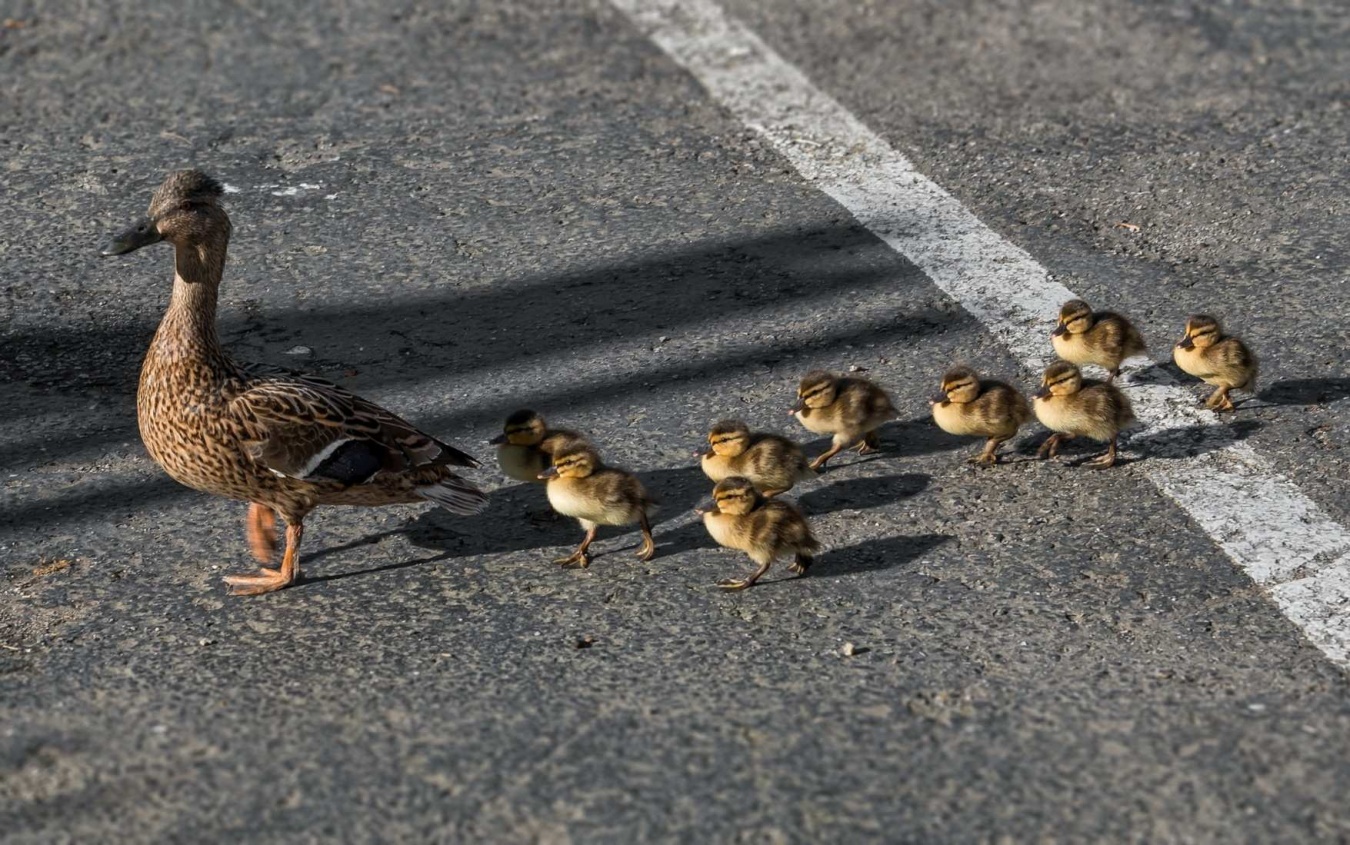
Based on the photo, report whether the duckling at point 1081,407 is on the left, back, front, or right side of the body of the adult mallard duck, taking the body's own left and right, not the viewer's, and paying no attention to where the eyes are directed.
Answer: back

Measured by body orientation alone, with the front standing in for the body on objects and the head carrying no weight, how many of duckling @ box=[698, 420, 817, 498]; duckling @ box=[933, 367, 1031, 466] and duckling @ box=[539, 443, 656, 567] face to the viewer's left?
3

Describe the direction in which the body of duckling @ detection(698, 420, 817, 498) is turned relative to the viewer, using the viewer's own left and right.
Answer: facing to the left of the viewer

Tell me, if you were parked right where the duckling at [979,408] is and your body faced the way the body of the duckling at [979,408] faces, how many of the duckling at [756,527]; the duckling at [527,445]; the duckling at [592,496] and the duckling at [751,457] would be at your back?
0

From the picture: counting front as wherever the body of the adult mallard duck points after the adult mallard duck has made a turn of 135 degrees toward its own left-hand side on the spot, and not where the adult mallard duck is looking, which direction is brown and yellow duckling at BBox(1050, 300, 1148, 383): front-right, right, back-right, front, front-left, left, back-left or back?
front-left

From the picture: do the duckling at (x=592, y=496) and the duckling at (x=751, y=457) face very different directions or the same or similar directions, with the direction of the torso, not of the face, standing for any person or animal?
same or similar directions

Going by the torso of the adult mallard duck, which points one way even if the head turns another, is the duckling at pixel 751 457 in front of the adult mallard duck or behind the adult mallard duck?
behind

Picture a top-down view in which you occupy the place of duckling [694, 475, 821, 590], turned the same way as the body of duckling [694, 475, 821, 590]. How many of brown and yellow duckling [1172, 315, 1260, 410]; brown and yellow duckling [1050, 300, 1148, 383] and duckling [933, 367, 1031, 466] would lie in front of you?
0

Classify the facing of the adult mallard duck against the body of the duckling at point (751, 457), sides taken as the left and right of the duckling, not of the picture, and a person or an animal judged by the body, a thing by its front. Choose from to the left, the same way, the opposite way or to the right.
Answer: the same way

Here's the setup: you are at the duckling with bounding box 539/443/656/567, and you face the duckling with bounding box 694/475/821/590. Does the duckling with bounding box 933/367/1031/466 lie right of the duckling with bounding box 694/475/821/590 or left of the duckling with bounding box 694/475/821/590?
left

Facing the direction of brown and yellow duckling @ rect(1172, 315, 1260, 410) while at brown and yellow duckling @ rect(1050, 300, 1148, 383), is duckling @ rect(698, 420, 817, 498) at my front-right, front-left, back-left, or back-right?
back-right

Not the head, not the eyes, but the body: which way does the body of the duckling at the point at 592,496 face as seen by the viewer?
to the viewer's left

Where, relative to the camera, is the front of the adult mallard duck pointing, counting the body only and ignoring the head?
to the viewer's left

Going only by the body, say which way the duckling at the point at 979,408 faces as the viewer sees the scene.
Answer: to the viewer's left

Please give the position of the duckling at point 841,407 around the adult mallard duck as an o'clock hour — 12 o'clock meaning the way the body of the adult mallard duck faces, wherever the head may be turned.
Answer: The duckling is roughly at 6 o'clock from the adult mallard duck.

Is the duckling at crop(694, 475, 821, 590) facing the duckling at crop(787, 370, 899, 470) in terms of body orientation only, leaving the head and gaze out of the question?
no

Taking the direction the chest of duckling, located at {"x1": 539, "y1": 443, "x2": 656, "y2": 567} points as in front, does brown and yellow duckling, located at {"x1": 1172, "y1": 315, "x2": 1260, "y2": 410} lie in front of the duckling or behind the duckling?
behind

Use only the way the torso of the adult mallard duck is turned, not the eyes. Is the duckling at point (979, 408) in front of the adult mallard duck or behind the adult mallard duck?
behind

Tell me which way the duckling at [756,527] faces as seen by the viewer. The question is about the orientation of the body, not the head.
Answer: to the viewer's left
